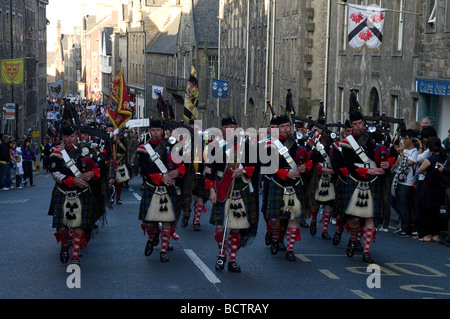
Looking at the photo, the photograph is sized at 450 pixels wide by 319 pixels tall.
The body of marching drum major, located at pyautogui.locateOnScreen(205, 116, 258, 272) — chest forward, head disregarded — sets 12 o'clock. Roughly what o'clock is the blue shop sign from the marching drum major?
The blue shop sign is roughly at 7 o'clock from the marching drum major.

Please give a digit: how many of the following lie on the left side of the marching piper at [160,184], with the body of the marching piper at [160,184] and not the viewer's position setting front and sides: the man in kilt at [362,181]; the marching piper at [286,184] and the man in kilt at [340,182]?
3

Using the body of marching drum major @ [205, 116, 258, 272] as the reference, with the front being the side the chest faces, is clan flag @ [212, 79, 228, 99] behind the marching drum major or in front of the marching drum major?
behind

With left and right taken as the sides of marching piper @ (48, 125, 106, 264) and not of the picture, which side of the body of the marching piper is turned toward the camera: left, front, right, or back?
front

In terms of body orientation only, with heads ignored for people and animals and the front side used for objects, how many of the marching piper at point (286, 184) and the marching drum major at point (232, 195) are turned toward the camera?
2

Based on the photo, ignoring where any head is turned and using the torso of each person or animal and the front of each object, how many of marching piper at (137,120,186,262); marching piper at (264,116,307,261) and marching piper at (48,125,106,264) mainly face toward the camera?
3

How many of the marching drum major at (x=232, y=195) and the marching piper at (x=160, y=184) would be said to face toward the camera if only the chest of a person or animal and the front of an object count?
2

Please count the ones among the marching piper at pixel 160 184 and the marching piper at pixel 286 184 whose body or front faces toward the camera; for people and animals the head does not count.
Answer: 2

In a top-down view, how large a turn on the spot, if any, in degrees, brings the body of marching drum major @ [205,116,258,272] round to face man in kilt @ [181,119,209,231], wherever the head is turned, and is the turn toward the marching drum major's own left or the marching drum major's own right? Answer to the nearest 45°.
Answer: approximately 180°

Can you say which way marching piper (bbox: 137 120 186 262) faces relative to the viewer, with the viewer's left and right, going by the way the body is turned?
facing the viewer

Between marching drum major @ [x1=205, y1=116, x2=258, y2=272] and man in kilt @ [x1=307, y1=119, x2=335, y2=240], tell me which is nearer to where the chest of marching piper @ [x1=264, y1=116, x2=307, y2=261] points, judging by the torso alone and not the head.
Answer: the marching drum major
